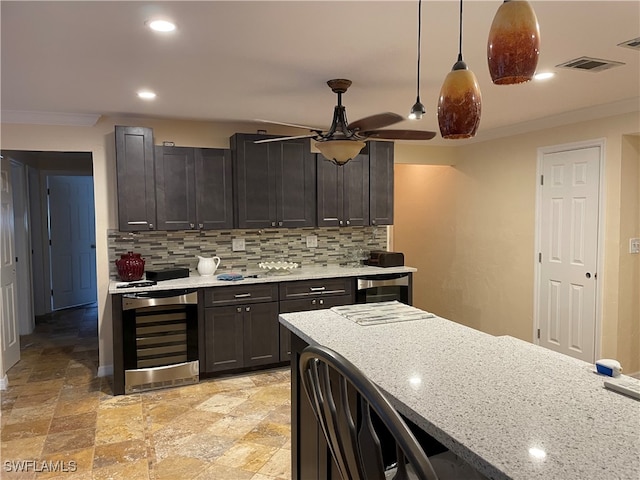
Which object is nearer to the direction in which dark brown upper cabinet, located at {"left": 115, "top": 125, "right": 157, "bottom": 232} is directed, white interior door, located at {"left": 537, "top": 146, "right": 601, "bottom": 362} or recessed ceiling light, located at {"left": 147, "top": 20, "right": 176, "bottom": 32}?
the recessed ceiling light

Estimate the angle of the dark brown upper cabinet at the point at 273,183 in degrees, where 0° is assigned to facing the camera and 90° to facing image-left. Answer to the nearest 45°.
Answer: approximately 0°

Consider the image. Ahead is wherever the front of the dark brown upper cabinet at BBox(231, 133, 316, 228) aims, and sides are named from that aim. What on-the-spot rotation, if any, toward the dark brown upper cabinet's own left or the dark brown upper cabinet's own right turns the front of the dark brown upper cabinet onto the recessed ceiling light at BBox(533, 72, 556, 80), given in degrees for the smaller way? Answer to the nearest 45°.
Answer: approximately 45° to the dark brown upper cabinet's own left

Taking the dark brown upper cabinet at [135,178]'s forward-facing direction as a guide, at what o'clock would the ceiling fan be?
The ceiling fan is roughly at 11 o'clock from the dark brown upper cabinet.

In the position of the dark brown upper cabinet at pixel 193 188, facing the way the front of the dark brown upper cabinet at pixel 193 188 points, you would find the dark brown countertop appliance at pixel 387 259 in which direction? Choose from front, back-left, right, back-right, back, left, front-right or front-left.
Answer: left

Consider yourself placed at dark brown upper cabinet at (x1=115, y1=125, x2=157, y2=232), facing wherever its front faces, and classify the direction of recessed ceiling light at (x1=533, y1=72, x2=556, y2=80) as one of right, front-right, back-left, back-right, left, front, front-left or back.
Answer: front-left

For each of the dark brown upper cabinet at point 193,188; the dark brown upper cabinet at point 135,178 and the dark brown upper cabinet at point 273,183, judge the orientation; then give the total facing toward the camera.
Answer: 3

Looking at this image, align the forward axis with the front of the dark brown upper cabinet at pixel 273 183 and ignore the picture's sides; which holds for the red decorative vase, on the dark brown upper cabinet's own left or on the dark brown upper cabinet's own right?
on the dark brown upper cabinet's own right

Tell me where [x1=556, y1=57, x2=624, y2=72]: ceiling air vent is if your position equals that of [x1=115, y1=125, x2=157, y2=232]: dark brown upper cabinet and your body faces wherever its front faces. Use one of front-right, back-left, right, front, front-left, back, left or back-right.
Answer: front-left

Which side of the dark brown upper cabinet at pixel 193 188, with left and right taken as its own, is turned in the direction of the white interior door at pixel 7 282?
right

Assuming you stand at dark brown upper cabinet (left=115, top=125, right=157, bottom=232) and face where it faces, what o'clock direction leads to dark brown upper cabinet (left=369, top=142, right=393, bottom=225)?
dark brown upper cabinet (left=369, top=142, right=393, bottom=225) is roughly at 9 o'clock from dark brown upper cabinet (left=115, top=125, right=157, bottom=232).

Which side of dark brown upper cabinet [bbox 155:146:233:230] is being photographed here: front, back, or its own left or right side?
front

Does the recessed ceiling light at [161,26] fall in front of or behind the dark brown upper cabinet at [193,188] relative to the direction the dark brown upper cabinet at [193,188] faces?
in front

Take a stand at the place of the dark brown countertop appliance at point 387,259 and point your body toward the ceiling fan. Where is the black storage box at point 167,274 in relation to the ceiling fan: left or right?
right
